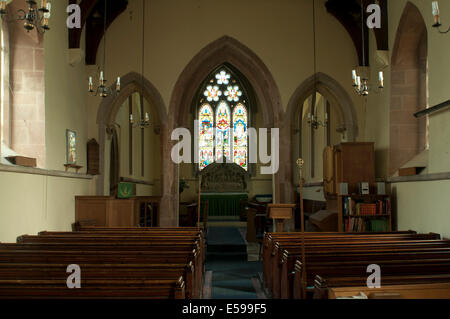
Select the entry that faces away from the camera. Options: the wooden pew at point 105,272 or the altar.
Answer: the wooden pew

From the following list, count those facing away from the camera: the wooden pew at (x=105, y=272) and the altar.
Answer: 1

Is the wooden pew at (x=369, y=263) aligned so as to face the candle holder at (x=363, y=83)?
yes

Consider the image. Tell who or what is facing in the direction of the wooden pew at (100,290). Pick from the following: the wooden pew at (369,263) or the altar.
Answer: the altar

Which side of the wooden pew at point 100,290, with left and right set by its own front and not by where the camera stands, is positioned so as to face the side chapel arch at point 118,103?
front

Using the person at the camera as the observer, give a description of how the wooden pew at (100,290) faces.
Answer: facing away from the viewer

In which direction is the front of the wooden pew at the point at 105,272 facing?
away from the camera

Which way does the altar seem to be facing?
toward the camera

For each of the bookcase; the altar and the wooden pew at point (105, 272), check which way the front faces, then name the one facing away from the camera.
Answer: the wooden pew

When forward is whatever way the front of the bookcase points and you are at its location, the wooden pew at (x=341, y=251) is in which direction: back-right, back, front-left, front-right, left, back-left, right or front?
front

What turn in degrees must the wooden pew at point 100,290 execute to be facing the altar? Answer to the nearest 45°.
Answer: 0° — it already faces it

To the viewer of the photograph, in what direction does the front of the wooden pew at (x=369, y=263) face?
facing away from the viewer

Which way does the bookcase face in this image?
toward the camera

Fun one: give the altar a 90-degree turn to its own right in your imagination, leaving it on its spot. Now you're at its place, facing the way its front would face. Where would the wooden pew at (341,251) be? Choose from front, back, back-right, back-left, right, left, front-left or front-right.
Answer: left

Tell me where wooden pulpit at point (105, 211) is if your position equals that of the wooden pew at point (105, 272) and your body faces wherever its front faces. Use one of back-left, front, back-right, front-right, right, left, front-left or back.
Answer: front

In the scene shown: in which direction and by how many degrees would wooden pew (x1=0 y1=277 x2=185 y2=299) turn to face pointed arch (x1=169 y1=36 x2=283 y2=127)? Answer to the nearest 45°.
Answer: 0° — it already faces it
